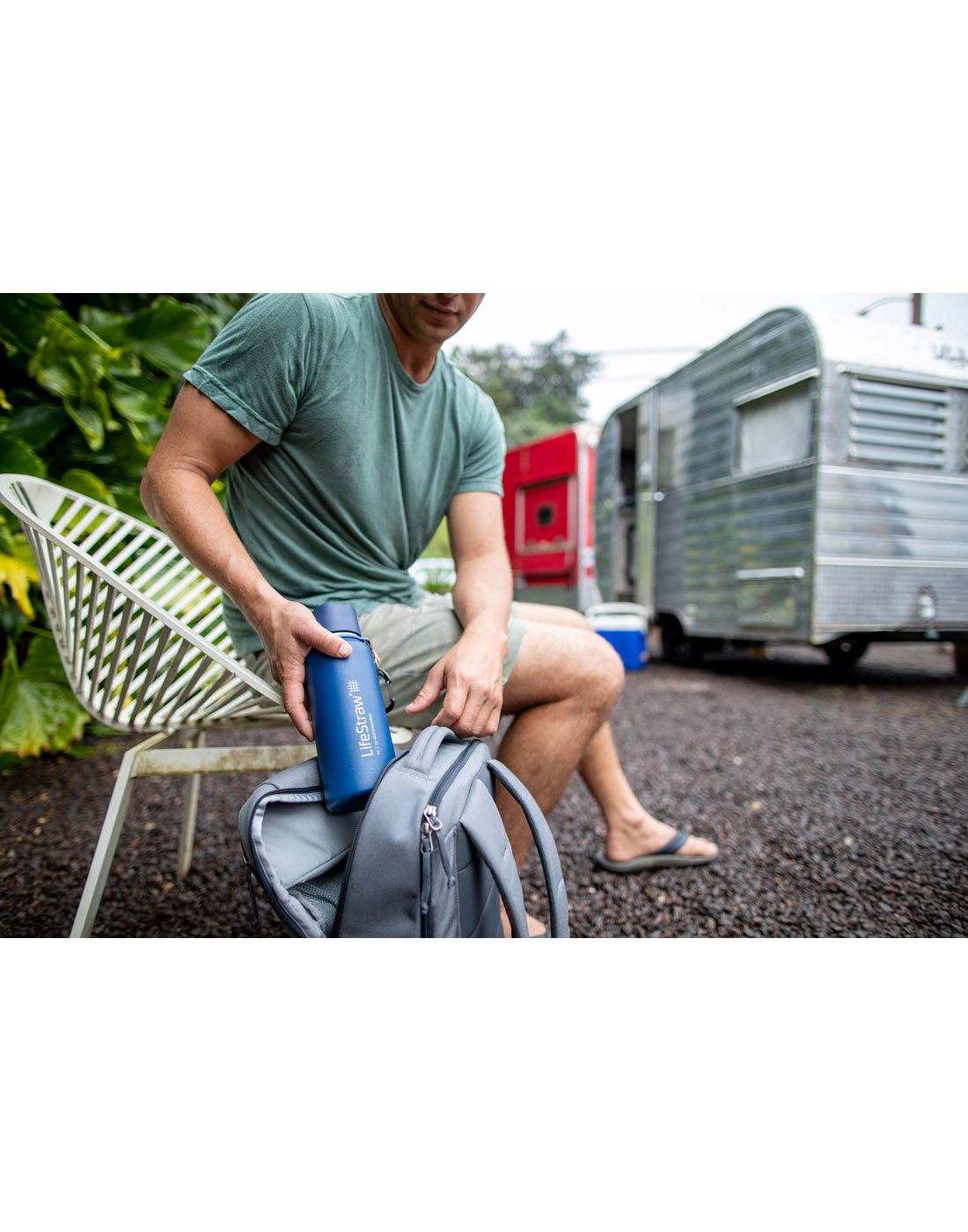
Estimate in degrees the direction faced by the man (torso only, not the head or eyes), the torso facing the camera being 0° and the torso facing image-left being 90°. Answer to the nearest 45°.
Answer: approximately 315°

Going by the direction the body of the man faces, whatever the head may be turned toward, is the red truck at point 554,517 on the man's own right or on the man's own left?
on the man's own left

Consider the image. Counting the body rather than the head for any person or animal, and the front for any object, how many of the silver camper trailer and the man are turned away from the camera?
0

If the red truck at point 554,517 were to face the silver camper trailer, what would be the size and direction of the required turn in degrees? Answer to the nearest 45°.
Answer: approximately 90° to its right

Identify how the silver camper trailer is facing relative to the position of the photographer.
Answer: facing the viewer and to the right of the viewer

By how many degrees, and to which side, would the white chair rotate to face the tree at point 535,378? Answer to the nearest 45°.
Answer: approximately 45° to its left

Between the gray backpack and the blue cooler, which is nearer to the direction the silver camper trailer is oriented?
the gray backpack

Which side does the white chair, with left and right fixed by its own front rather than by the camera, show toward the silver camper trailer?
left

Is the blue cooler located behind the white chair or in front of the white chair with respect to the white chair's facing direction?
in front

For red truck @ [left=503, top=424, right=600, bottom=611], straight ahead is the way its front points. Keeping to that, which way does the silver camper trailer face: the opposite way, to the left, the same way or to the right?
to the right

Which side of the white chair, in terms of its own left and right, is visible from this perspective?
right

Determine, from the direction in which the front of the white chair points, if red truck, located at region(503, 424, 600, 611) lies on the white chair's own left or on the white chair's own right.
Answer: on the white chair's own left

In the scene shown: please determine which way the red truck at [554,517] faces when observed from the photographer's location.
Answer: facing away from the viewer and to the right of the viewer
